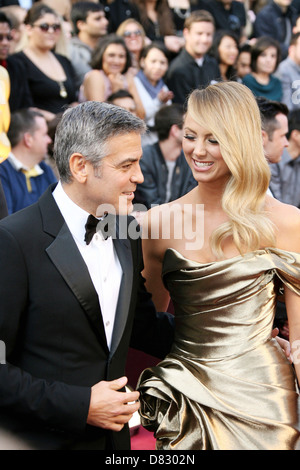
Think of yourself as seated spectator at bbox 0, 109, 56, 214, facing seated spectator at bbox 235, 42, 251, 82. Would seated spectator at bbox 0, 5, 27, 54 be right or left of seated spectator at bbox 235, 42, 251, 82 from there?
left

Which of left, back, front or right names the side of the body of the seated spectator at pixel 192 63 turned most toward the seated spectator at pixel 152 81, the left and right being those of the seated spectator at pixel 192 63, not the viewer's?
right

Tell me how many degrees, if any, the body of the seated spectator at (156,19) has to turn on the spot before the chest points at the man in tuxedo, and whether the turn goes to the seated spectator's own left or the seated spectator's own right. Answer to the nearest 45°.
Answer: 0° — they already face them

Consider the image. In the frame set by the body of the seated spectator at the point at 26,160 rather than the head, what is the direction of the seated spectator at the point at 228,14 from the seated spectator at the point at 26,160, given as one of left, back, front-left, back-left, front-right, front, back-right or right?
left

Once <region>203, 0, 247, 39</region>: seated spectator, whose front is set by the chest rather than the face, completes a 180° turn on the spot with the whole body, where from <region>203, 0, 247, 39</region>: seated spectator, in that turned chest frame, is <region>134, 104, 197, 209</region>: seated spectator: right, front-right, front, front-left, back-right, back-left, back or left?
back

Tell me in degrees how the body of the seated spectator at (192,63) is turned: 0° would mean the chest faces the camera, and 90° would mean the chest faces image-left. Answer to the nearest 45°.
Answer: approximately 315°

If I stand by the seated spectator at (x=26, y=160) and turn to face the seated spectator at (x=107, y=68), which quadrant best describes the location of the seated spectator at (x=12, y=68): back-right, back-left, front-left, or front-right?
front-left

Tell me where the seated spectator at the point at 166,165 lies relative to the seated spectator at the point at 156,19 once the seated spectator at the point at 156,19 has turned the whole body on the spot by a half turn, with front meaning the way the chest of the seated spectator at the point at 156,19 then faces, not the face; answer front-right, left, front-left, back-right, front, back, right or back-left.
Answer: back

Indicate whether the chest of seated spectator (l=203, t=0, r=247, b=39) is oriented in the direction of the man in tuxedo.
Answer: yes

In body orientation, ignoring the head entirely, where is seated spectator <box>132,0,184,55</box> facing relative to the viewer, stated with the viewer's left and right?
facing the viewer

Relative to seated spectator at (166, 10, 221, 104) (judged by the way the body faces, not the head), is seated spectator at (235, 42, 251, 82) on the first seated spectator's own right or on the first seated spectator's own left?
on the first seated spectator's own left

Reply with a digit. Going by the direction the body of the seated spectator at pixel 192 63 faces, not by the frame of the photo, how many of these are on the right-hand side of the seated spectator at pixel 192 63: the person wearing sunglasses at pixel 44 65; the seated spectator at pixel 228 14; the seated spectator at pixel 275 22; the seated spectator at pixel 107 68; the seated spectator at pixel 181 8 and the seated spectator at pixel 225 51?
2

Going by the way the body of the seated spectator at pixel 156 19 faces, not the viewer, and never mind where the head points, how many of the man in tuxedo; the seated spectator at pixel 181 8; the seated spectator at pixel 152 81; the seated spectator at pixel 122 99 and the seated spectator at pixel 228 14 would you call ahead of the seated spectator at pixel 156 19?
3

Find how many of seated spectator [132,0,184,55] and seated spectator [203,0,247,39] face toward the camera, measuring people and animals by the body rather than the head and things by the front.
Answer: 2
